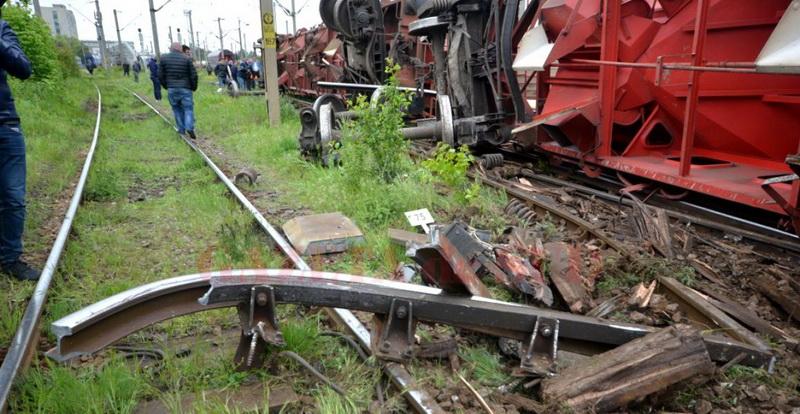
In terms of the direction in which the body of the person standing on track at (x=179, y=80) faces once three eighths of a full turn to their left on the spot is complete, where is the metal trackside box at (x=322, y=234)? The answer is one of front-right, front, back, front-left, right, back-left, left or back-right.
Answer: front-left

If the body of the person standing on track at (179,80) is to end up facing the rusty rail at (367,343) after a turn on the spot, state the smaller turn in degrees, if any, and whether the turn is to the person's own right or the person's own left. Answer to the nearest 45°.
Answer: approximately 180°

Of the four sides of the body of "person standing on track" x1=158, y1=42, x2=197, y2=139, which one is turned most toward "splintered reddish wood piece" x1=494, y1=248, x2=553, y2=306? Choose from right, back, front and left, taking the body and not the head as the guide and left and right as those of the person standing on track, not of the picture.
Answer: back

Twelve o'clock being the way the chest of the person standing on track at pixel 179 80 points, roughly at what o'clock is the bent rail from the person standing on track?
The bent rail is roughly at 6 o'clock from the person standing on track.

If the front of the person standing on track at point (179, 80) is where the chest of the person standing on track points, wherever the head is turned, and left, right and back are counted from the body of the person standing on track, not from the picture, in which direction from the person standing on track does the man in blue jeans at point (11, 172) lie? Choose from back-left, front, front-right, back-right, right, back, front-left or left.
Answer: back

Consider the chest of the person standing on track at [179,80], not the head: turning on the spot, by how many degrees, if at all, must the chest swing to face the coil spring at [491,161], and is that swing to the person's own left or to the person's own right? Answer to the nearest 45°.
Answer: approximately 135° to the person's own right

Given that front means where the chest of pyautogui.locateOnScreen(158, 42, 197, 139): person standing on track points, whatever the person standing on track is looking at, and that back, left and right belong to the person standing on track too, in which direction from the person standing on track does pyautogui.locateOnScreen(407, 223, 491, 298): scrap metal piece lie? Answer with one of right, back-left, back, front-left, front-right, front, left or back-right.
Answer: back

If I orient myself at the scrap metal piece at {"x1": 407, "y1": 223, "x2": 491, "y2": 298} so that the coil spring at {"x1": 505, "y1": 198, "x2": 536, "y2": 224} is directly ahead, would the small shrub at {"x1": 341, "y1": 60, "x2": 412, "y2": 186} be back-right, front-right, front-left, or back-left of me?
front-left
